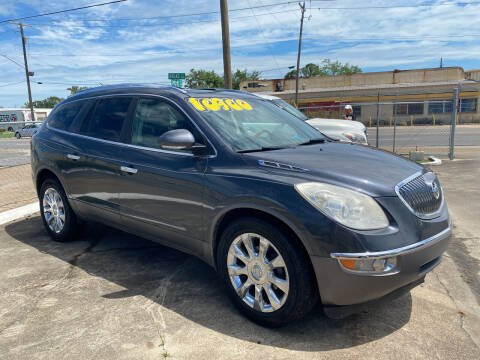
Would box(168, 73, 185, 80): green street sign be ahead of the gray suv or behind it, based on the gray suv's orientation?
behind

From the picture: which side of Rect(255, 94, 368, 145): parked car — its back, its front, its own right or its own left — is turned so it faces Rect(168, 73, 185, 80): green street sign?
back

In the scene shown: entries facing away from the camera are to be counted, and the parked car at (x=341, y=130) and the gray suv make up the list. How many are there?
0

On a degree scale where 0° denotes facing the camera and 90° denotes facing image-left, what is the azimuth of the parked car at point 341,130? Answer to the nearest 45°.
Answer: approximately 315°

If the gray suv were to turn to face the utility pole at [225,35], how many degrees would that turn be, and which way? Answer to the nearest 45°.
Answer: approximately 135° to its left

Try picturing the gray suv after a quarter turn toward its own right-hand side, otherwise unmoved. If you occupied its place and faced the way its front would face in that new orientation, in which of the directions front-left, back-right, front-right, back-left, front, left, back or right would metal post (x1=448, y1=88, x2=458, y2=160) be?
back

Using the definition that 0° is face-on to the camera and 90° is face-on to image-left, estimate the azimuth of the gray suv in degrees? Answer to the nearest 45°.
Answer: approximately 315°

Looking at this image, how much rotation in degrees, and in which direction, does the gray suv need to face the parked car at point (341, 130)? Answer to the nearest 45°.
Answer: approximately 135° to its left
